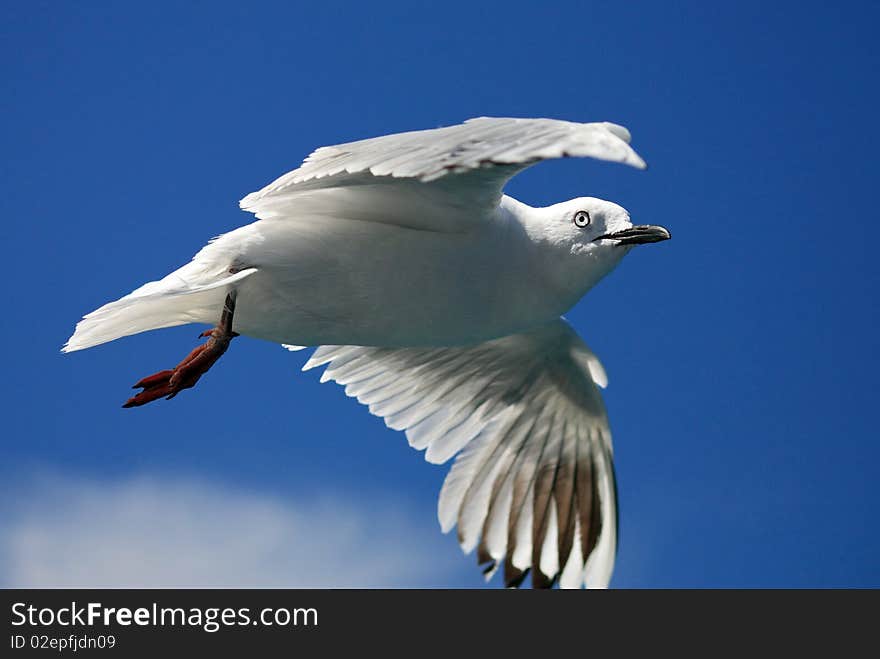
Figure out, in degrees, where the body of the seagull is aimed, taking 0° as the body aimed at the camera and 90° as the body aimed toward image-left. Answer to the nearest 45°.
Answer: approximately 270°
